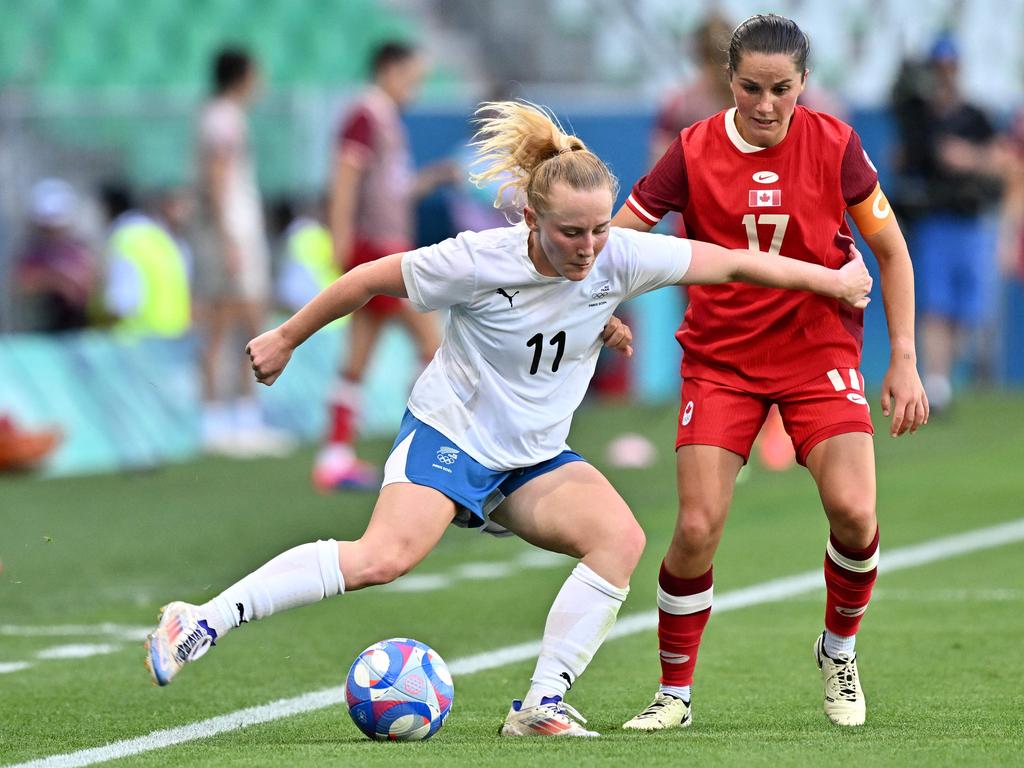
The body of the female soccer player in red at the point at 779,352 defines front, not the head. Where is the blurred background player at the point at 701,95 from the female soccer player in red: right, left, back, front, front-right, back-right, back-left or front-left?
back

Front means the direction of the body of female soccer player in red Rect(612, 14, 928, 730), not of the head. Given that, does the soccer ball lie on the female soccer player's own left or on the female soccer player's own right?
on the female soccer player's own right

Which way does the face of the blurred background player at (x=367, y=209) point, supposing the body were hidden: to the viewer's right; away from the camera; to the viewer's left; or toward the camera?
to the viewer's right

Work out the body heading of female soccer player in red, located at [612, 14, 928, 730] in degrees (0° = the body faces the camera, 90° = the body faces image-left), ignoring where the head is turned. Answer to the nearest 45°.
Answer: approximately 0°
